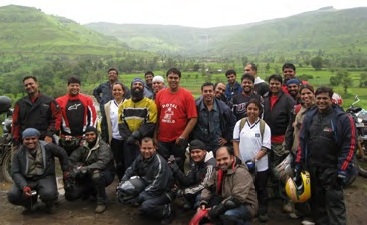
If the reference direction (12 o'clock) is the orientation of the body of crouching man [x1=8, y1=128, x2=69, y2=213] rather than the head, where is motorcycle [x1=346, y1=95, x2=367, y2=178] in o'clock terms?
The motorcycle is roughly at 9 o'clock from the crouching man.

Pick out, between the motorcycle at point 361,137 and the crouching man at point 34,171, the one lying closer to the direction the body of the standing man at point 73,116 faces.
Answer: the crouching man

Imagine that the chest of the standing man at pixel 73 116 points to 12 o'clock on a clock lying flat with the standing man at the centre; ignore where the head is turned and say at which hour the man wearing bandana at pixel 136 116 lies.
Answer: The man wearing bandana is roughly at 10 o'clock from the standing man.

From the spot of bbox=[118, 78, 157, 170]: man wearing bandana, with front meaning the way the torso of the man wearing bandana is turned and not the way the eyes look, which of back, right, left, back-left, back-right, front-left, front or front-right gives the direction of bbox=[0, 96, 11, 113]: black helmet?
back-right

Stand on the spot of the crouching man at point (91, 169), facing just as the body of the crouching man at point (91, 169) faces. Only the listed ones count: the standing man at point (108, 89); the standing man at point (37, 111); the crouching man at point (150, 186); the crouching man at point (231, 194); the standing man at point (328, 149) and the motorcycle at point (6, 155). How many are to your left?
3

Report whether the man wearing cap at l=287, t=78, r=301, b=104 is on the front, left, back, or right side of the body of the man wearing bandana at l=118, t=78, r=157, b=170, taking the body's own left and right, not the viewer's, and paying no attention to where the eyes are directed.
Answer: left

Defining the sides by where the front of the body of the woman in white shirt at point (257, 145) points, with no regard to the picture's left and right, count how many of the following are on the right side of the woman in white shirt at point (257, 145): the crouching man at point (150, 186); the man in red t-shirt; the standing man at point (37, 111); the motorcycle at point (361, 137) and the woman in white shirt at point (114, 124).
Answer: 4

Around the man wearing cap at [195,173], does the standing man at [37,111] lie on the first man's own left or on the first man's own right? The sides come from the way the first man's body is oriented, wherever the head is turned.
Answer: on the first man's own right

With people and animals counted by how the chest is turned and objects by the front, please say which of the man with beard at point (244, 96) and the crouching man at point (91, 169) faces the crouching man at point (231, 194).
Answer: the man with beard
